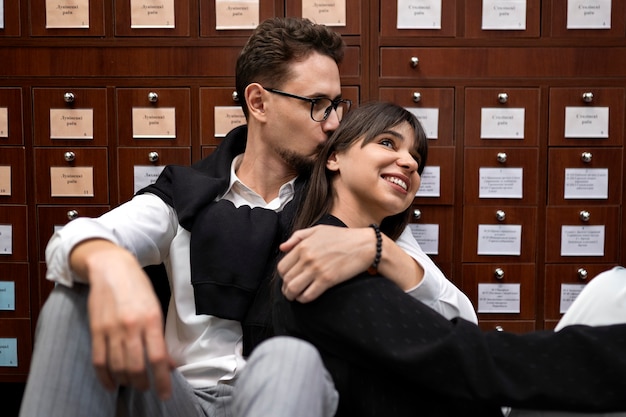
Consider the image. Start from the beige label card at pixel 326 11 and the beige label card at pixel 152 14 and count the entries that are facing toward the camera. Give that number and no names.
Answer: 2

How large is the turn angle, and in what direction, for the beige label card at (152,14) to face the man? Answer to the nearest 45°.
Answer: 0° — it already faces them

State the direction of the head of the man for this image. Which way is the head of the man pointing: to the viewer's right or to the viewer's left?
to the viewer's right

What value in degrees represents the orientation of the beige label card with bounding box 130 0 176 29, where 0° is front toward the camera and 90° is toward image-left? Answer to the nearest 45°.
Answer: approximately 0°
